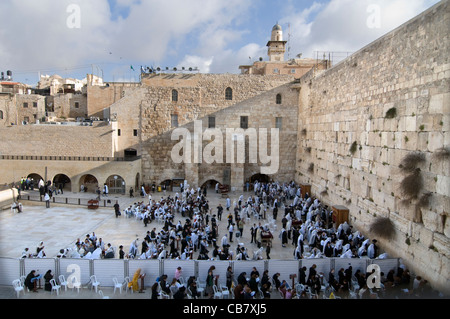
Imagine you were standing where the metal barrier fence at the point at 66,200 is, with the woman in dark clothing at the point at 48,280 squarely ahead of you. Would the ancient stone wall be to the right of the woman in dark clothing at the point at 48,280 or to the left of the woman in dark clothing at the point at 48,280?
left

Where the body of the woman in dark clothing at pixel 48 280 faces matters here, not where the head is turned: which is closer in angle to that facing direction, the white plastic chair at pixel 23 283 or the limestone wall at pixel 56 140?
the limestone wall
